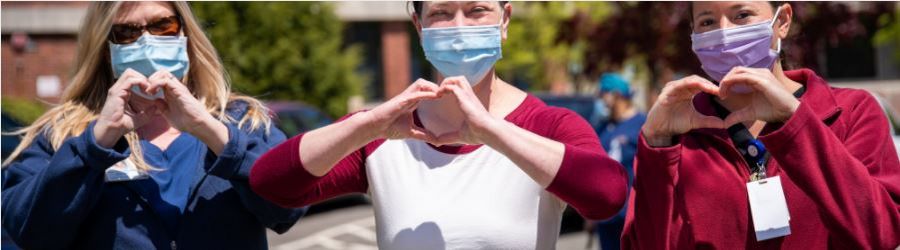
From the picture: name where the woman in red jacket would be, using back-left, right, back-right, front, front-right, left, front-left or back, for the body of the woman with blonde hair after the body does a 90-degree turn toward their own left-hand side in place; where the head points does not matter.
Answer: front-right

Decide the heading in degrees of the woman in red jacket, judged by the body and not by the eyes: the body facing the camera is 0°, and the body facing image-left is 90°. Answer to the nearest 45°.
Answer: approximately 45°

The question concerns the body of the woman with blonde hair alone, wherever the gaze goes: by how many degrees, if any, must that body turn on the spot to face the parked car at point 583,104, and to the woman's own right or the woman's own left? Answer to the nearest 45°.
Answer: approximately 135° to the woman's own left

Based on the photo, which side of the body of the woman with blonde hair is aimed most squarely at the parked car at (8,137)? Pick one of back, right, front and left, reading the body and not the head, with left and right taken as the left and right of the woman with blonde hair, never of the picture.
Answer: back

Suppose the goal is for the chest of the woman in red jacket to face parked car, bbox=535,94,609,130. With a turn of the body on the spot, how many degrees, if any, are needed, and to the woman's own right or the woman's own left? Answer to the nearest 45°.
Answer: approximately 135° to the woman's own right

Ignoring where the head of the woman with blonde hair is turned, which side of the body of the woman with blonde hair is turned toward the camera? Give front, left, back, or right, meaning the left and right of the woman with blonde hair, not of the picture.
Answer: front

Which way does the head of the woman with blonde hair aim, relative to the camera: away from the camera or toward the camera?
toward the camera
